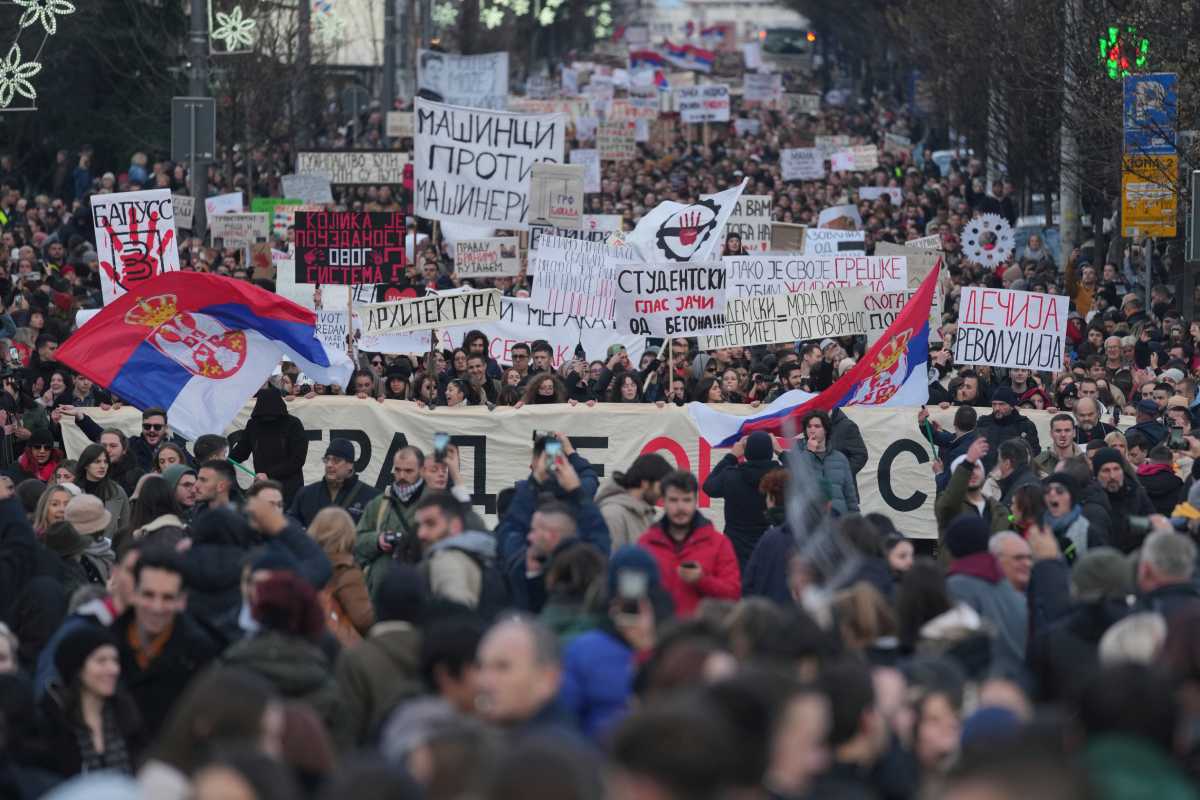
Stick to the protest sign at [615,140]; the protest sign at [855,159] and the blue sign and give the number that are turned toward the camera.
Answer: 3

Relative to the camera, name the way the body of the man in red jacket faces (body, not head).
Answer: toward the camera

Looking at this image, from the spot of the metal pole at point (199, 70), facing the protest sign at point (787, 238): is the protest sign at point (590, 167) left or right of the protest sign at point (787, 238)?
left

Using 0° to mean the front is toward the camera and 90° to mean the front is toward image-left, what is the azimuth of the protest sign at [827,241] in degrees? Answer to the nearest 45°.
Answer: approximately 0°

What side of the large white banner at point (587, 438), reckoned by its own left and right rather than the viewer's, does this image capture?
front

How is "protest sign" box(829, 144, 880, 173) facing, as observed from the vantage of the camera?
facing the viewer

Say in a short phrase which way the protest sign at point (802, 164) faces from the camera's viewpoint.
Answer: facing the viewer

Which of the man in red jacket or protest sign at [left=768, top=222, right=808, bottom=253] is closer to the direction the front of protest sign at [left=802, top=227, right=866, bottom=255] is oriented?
the man in red jacket

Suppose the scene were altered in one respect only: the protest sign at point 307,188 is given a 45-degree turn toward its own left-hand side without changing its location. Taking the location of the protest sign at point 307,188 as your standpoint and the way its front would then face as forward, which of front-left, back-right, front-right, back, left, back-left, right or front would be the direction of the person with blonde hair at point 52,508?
front-right

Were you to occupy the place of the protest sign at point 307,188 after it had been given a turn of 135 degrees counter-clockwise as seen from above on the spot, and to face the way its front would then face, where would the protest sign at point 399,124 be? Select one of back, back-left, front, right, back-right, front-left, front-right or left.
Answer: front-left

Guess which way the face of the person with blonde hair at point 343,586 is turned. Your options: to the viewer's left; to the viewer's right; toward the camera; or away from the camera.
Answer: away from the camera

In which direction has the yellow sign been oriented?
toward the camera
